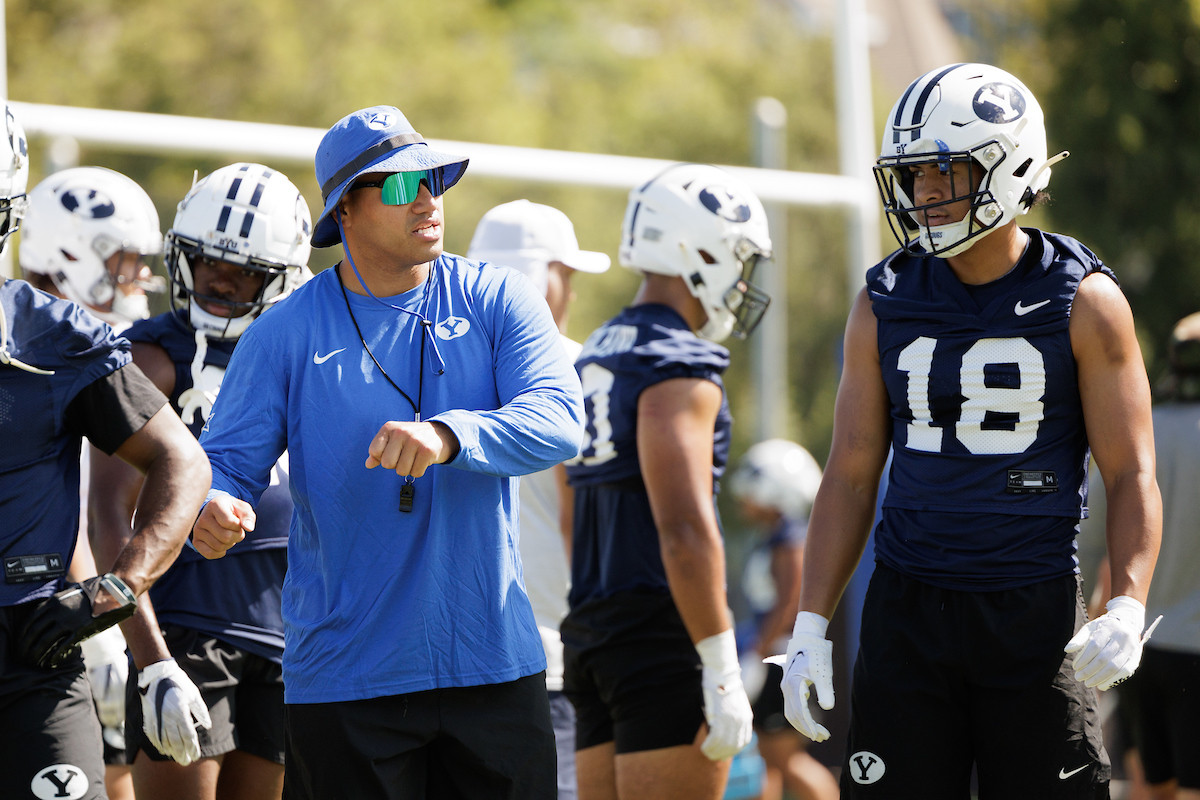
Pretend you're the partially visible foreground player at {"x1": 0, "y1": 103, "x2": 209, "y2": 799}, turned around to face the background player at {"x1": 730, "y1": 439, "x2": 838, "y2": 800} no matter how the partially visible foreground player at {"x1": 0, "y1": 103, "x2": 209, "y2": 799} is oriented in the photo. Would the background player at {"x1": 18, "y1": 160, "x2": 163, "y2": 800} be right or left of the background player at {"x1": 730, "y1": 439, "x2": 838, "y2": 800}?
left

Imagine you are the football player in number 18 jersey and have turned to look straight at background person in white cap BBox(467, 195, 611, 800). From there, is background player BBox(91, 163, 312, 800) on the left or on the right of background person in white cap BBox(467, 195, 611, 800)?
left

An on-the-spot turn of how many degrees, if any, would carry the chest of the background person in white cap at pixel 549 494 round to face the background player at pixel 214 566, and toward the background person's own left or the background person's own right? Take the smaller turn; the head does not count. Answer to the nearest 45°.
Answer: approximately 135° to the background person's own right

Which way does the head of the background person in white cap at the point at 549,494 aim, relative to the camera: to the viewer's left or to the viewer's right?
to the viewer's right

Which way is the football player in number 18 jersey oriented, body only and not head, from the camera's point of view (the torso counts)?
toward the camera

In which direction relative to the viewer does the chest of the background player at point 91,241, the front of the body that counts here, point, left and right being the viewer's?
facing to the right of the viewer

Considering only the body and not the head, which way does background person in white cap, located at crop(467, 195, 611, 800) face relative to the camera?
to the viewer's right

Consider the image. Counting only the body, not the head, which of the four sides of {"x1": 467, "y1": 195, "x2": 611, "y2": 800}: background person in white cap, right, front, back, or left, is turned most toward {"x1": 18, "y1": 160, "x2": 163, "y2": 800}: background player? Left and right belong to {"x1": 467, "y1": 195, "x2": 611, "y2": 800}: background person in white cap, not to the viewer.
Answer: back

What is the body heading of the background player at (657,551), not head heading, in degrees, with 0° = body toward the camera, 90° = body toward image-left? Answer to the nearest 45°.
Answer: approximately 225°

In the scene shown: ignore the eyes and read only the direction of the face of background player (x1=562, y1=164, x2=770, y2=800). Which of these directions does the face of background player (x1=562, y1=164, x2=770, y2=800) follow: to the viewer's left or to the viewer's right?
to the viewer's right

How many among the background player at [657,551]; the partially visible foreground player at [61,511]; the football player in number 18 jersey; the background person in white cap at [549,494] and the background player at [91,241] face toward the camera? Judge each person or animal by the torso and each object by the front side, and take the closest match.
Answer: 2

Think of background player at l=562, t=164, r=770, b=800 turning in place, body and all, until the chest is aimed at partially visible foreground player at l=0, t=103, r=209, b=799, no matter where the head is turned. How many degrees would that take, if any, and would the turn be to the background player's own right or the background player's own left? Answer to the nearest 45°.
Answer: approximately 180°
